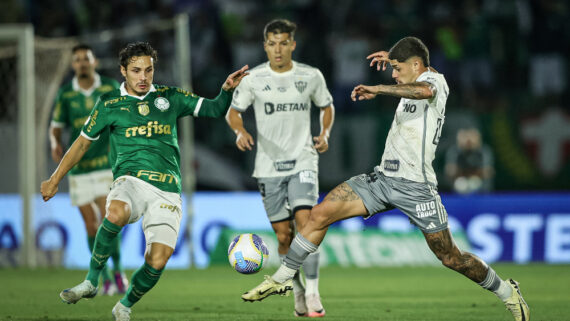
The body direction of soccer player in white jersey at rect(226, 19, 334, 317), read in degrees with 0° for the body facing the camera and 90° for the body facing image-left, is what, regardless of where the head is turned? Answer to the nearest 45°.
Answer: approximately 0°

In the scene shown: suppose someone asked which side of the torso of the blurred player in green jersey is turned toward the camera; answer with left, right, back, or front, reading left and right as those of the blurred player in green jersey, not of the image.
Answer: front

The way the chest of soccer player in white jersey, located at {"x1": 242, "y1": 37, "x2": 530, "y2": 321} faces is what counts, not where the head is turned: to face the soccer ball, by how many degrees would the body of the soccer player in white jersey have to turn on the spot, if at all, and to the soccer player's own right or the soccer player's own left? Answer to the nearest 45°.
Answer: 0° — they already face it

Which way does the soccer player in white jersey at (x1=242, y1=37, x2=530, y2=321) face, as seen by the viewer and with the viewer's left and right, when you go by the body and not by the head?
facing to the left of the viewer

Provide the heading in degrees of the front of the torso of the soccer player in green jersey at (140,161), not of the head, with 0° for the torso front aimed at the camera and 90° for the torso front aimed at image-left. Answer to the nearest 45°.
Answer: approximately 0°

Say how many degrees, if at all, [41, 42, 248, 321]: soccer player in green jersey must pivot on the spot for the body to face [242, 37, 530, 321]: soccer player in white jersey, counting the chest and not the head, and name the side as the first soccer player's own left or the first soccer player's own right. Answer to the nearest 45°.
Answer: approximately 90° to the first soccer player's own left

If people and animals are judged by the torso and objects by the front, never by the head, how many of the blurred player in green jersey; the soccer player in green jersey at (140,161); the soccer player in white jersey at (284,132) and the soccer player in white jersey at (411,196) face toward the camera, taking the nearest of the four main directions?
3

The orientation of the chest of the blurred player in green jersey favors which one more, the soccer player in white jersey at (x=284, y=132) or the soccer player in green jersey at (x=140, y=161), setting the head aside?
the soccer player in green jersey

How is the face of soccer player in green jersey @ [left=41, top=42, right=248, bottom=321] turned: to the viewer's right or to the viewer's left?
to the viewer's right

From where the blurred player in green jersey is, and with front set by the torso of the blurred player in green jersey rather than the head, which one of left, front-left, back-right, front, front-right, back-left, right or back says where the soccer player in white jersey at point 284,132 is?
front-left
